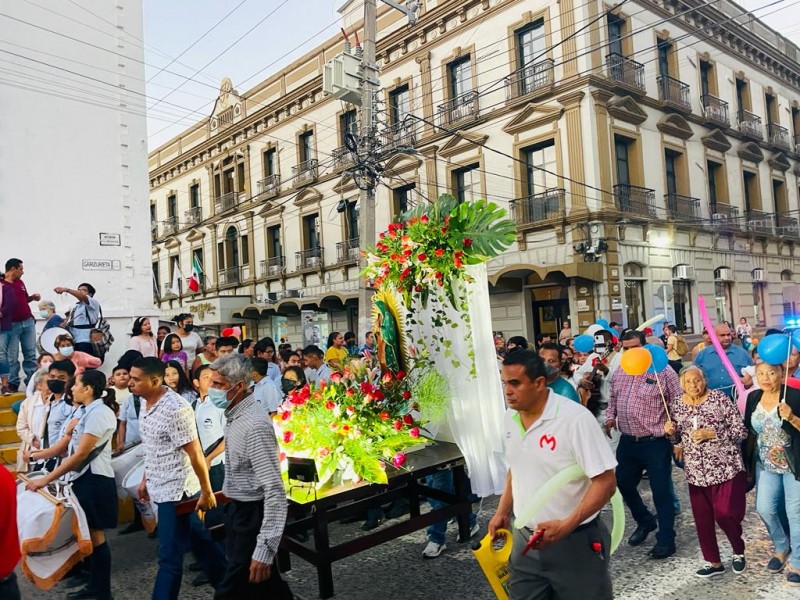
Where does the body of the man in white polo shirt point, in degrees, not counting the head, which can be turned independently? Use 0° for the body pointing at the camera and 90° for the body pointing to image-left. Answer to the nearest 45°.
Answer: approximately 45°

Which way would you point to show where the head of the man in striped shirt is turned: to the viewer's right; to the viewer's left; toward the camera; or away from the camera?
to the viewer's left

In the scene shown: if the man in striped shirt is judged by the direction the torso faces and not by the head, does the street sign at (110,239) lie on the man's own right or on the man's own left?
on the man's own right

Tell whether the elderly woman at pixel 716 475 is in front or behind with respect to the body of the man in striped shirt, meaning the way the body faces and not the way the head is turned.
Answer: behind

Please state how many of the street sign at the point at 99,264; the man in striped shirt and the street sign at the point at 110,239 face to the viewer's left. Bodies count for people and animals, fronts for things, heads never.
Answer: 1

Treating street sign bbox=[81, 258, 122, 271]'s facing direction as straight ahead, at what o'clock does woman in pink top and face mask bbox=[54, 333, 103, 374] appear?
The woman in pink top and face mask is roughly at 12 o'clock from the street sign.

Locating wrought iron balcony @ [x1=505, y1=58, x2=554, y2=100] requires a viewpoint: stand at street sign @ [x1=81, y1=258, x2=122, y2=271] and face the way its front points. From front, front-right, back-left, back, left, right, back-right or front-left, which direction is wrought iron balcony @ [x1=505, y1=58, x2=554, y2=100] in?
left

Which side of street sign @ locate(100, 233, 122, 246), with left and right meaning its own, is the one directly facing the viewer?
front

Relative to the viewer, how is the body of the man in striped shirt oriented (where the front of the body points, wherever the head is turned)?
to the viewer's left

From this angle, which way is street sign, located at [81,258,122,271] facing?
toward the camera

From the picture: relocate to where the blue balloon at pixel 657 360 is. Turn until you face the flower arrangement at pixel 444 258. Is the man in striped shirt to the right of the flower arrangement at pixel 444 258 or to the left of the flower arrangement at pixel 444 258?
left
